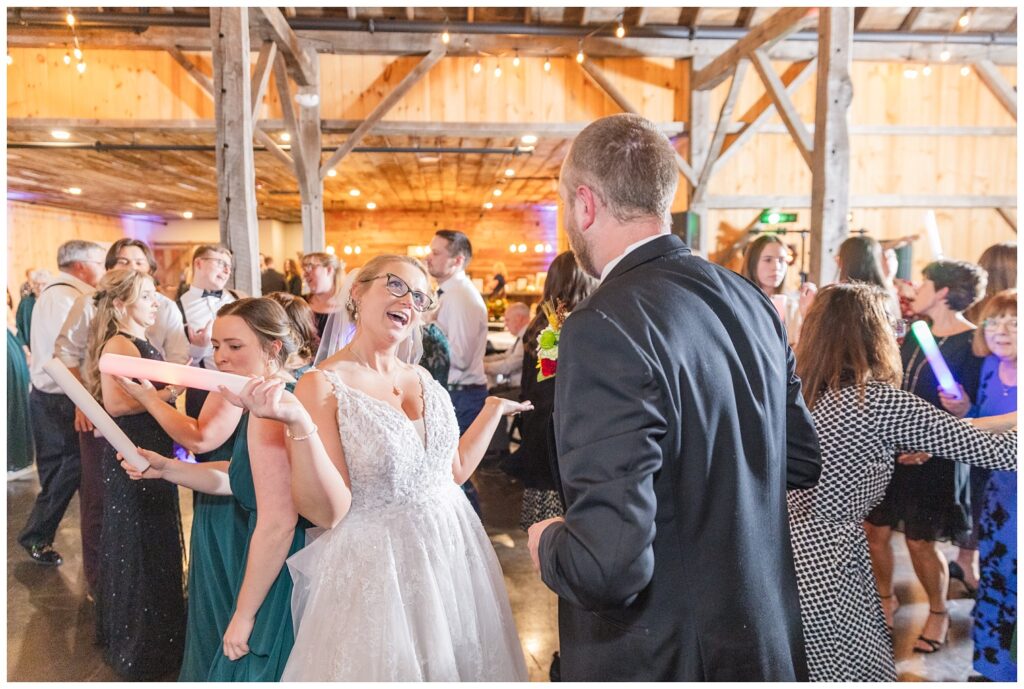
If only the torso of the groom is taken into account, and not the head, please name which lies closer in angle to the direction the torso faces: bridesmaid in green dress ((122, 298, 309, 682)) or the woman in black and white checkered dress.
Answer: the bridesmaid in green dress

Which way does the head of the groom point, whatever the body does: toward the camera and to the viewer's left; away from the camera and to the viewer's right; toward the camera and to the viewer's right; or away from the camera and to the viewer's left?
away from the camera and to the viewer's left

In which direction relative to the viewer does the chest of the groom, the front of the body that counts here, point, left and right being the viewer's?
facing away from the viewer and to the left of the viewer

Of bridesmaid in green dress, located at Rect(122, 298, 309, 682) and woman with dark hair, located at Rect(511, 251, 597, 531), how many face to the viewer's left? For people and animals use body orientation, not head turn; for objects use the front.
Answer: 1
